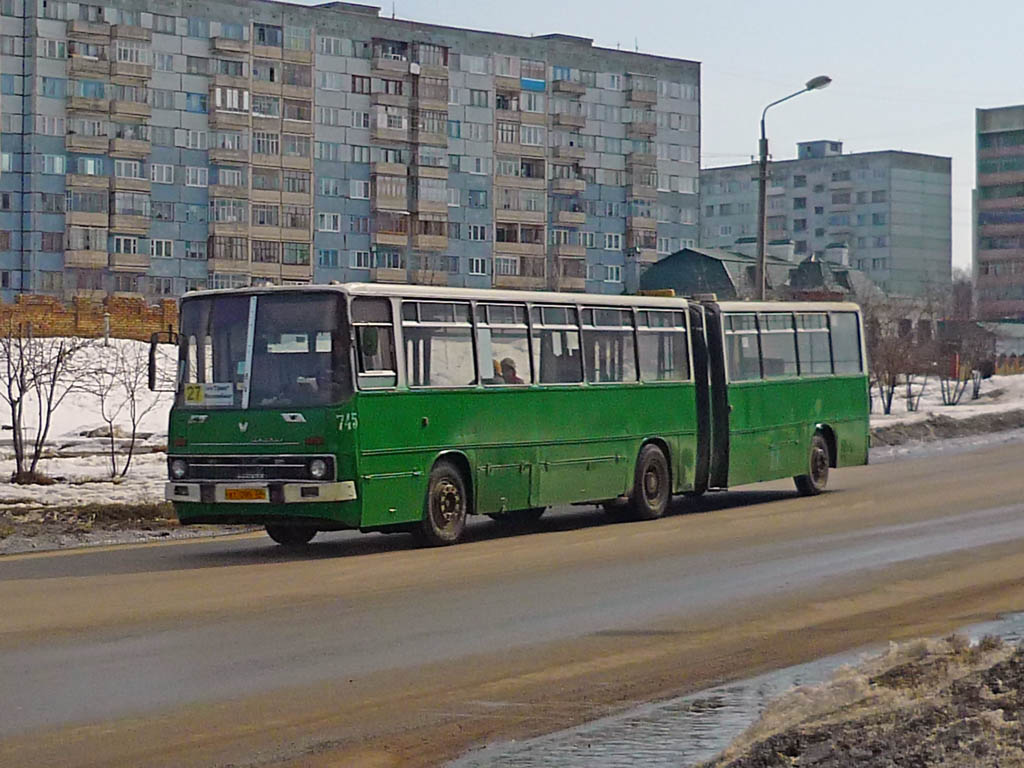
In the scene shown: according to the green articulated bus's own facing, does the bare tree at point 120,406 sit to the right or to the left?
on its right

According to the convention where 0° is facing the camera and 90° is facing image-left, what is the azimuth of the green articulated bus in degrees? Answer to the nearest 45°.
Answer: approximately 45°
